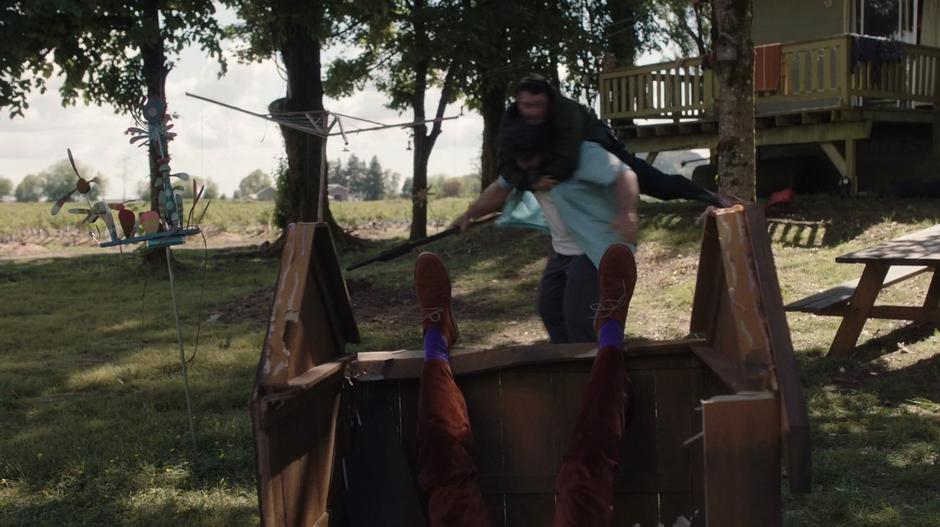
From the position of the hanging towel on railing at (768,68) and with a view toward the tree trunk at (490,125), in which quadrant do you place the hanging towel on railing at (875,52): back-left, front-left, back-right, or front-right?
back-right

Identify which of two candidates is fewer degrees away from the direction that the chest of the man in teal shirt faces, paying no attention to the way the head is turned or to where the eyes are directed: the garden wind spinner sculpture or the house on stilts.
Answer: the garden wind spinner sculpture

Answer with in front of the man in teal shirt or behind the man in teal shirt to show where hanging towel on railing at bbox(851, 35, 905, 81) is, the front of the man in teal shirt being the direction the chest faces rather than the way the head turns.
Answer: behind

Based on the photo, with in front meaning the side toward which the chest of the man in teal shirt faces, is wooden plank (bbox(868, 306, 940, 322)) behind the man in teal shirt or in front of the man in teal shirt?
behind

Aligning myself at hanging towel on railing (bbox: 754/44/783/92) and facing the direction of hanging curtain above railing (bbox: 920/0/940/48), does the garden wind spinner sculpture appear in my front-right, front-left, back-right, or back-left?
back-right

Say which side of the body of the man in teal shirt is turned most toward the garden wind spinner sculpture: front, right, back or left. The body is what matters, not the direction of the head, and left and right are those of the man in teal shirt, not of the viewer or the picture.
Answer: front

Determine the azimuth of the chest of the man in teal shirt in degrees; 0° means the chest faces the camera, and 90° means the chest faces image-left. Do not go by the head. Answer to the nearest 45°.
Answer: approximately 45°

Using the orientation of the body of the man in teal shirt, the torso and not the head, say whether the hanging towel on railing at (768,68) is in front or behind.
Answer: behind

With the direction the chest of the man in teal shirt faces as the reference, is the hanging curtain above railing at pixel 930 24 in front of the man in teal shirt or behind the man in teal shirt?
behind
